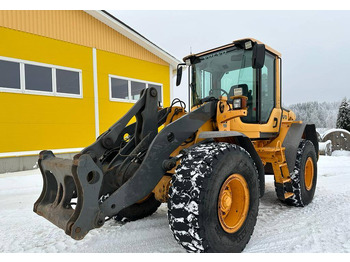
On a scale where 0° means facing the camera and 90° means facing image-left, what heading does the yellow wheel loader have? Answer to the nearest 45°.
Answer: approximately 45°

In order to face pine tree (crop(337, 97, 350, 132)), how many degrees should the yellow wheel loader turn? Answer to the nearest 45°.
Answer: approximately 180°
